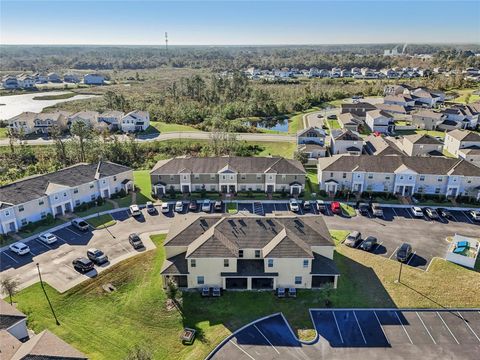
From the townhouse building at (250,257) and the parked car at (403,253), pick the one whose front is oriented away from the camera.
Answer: the townhouse building

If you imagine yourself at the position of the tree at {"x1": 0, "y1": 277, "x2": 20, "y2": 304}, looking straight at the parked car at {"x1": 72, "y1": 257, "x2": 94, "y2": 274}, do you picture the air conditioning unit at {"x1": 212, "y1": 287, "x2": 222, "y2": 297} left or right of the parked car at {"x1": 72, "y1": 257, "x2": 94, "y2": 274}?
right

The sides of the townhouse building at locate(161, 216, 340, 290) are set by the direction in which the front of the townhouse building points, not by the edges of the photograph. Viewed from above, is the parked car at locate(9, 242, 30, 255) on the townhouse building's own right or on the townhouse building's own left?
on the townhouse building's own left

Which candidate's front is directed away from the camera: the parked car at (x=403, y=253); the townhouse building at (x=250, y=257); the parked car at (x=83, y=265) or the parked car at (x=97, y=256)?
the townhouse building

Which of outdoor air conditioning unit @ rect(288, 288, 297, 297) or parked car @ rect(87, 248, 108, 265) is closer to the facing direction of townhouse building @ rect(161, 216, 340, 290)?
the parked car

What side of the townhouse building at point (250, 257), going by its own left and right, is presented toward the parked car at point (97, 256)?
left

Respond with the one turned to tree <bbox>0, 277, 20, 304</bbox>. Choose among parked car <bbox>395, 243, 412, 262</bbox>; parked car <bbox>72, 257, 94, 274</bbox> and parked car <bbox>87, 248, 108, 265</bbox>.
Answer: parked car <bbox>395, 243, 412, 262</bbox>

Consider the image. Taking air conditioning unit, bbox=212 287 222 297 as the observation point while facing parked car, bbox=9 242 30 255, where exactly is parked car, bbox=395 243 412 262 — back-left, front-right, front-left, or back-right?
back-right

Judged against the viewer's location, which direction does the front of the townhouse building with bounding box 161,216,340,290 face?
facing away from the viewer
